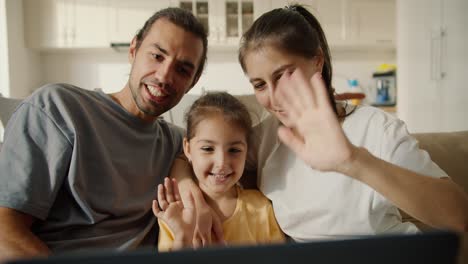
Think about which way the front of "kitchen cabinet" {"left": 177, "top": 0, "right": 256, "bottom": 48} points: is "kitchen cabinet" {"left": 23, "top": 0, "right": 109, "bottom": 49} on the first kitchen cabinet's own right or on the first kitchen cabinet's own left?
on the first kitchen cabinet's own right

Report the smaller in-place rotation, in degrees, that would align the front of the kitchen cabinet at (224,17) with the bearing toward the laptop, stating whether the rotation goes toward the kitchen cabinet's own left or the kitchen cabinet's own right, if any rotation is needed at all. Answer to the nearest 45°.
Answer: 0° — it already faces it

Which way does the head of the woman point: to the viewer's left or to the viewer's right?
to the viewer's left

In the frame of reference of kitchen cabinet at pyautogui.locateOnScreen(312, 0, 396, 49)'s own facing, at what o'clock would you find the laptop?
The laptop is roughly at 12 o'clock from the kitchen cabinet.

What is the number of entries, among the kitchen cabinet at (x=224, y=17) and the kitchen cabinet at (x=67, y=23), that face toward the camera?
2

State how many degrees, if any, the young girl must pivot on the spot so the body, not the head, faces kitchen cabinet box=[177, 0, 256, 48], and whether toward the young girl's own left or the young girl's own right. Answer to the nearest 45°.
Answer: approximately 180°

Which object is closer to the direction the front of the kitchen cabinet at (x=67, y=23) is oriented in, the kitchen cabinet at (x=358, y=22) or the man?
the man

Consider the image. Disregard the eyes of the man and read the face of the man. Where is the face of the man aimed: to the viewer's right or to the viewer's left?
to the viewer's right
